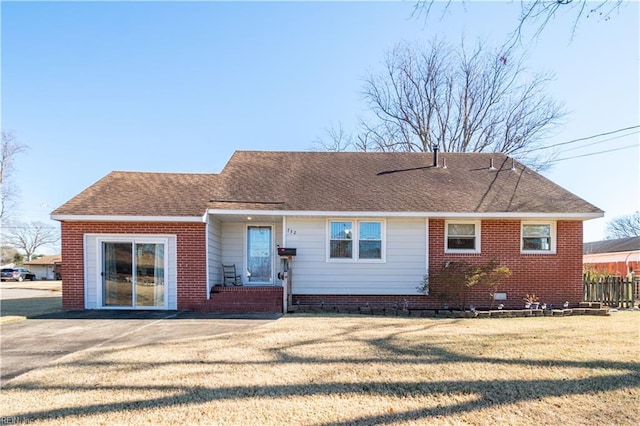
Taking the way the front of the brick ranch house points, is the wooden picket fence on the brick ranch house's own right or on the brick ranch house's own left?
on the brick ranch house's own left

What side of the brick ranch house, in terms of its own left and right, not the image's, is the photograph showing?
front
